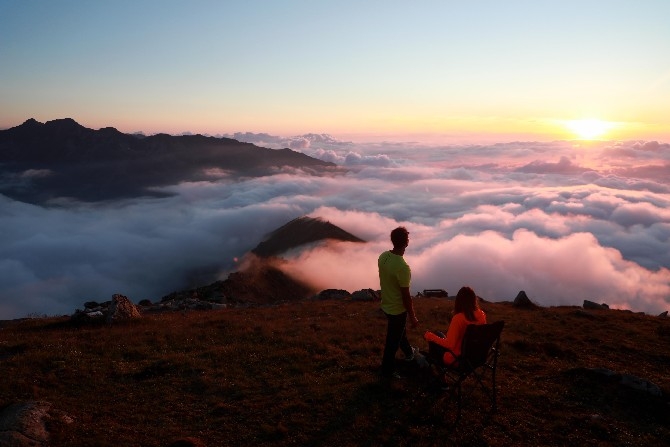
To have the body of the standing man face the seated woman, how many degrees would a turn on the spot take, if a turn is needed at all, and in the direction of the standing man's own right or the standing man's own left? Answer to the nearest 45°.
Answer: approximately 90° to the standing man's own right

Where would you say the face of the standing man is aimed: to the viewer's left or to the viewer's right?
to the viewer's right

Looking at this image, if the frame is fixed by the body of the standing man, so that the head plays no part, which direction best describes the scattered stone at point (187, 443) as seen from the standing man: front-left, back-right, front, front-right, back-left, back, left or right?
back

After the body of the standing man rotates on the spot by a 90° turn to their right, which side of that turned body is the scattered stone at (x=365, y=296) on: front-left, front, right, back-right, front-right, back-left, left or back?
back-left

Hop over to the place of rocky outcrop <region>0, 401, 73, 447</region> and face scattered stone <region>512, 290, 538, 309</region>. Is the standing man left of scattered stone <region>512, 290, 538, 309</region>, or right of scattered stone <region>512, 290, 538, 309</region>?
right

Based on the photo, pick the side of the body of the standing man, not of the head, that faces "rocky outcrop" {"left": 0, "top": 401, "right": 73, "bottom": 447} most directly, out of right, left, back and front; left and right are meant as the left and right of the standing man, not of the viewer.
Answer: back

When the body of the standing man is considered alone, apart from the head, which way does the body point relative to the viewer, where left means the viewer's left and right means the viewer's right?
facing away from the viewer and to the right of the viewer
